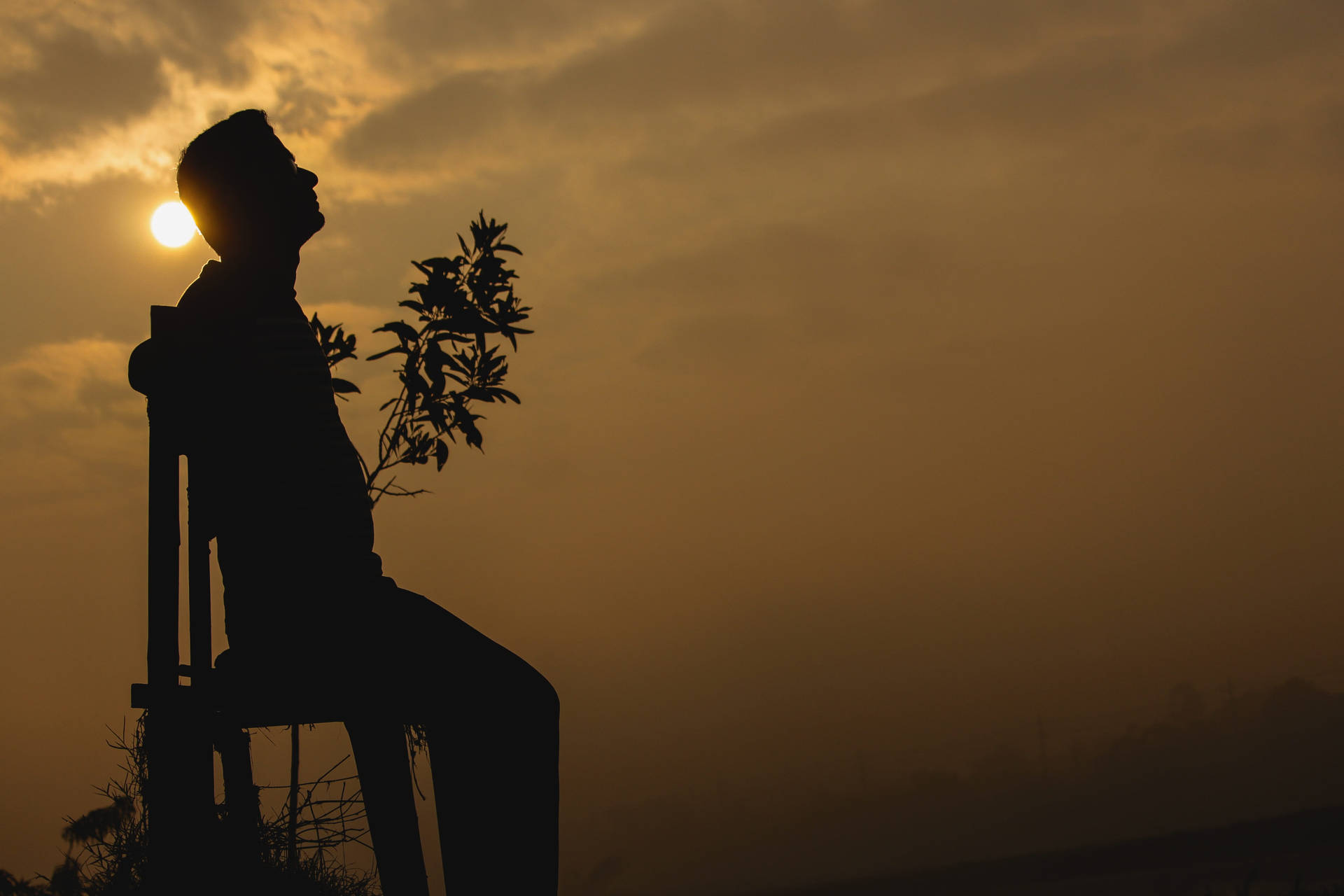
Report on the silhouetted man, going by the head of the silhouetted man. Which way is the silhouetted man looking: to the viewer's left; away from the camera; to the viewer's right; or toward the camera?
to the viewer's right

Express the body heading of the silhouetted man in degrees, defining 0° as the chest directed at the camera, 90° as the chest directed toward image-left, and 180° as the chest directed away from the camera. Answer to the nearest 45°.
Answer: approximately 270°

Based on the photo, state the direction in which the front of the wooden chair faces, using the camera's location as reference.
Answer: facing to the right of the viewer
